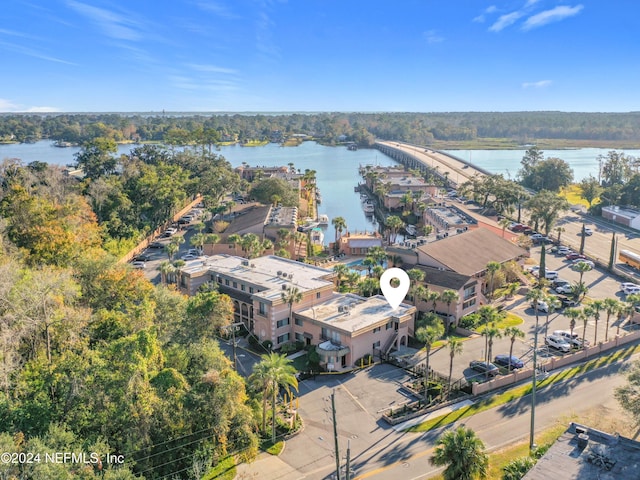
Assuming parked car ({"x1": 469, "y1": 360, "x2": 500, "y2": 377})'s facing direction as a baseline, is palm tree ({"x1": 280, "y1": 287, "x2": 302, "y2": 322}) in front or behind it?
behind

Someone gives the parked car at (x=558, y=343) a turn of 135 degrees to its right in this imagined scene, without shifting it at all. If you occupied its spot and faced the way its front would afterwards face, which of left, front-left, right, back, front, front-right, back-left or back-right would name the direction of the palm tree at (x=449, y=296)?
front

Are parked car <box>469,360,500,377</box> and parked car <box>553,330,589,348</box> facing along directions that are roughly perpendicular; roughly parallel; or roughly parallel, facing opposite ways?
roughly parallel

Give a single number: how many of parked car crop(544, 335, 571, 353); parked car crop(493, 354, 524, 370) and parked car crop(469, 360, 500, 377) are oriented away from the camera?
0

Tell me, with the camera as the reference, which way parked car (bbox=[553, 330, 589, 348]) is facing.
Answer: facing the viewer and to the right of the viewer

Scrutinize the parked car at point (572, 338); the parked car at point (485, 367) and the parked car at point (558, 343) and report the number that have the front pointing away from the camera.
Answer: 0

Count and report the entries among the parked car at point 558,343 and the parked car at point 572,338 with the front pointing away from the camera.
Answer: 0

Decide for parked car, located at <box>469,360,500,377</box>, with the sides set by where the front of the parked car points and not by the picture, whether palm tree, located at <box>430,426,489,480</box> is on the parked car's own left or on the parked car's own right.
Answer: on the parked car's own right

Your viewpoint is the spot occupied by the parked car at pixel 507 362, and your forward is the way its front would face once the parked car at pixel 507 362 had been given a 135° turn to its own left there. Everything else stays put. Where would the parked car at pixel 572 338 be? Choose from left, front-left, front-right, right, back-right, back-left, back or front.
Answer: front-right

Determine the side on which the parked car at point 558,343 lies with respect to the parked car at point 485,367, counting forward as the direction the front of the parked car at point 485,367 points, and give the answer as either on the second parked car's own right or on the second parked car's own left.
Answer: on the second parked car's own left

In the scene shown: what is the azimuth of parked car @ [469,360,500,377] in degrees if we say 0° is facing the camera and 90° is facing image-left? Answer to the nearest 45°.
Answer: approximately 315°

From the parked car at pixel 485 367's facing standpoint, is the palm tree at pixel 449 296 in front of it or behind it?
behind

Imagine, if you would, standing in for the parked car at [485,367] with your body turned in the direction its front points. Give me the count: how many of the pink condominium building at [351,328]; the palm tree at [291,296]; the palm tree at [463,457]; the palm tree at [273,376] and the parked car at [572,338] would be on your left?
1

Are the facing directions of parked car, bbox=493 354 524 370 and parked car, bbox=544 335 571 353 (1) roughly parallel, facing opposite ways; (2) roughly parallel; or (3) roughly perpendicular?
roughly parallel

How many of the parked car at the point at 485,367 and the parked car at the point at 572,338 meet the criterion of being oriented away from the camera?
0
